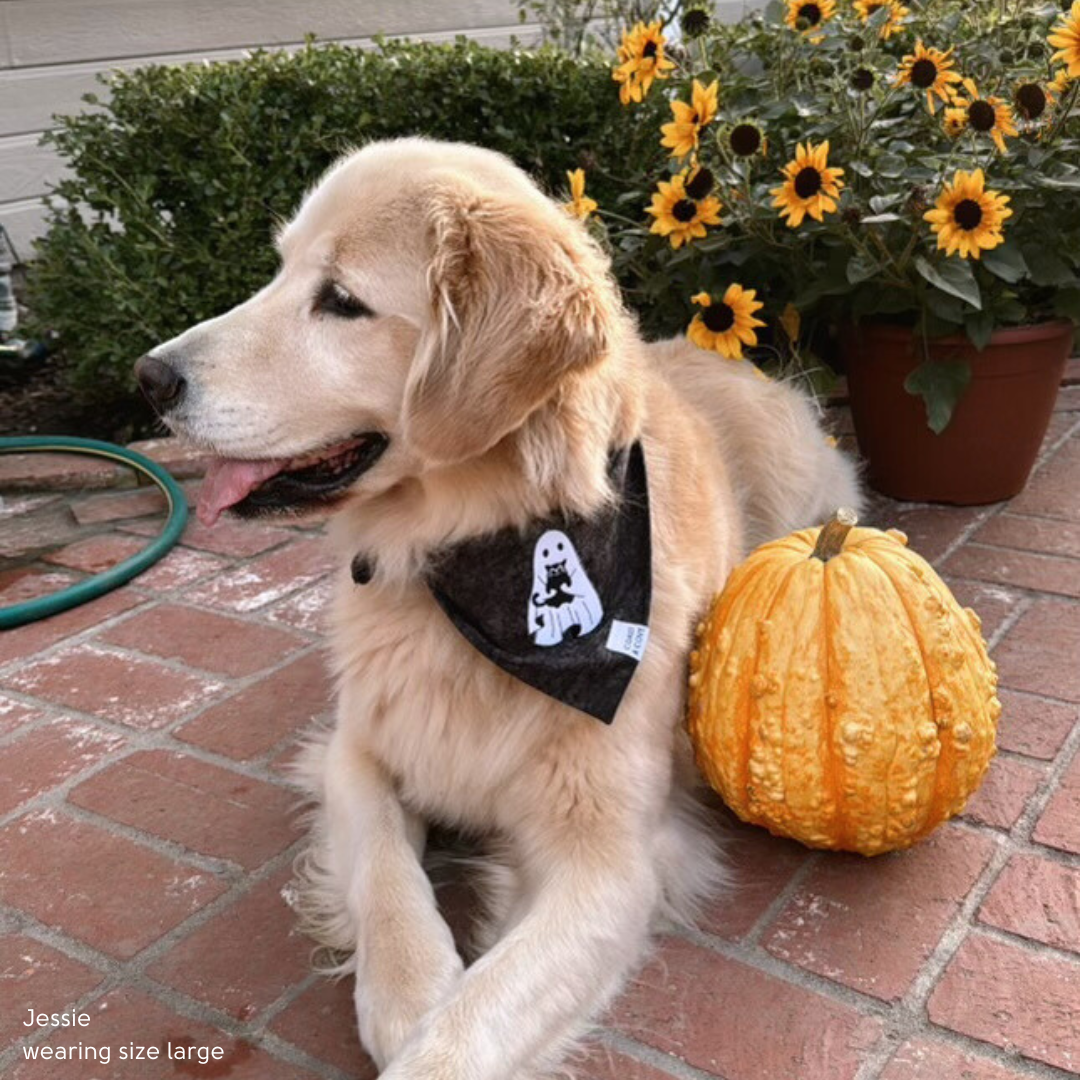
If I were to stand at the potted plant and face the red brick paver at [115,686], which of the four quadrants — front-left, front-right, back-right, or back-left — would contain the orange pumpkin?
front-left

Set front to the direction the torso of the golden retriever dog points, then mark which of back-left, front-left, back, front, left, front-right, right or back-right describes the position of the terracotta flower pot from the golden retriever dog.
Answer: back

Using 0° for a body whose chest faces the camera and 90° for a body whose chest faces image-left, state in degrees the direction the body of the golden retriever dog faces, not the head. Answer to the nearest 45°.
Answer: approximately 45°

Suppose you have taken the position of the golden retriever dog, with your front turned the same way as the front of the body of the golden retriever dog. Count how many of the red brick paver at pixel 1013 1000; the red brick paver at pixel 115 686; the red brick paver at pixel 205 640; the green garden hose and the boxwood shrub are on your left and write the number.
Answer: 1

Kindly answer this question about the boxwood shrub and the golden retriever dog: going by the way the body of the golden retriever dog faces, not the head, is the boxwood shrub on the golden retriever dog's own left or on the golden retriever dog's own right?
on the golden retriever dog's own right

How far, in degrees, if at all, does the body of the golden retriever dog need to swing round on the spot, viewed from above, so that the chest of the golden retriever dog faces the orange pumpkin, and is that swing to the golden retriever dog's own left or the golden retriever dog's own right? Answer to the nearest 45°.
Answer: approximately 135° to the golden retriever dog's own left

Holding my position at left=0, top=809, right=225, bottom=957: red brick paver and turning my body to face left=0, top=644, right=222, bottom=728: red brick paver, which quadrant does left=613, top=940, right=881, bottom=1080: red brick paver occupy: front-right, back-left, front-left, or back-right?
back-right

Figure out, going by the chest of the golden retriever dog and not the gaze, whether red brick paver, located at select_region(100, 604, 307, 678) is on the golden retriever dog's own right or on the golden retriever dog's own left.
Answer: on the golden retriever dog's own right

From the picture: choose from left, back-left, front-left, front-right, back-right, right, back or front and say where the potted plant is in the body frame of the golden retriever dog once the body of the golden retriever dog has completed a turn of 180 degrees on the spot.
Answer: front

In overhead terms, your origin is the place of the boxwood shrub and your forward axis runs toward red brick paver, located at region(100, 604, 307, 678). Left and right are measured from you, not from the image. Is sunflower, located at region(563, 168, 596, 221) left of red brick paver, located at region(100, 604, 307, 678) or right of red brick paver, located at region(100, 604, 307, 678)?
left

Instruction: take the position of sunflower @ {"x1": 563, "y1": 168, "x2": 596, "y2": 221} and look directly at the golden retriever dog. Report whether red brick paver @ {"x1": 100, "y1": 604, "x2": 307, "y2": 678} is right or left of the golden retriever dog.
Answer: right

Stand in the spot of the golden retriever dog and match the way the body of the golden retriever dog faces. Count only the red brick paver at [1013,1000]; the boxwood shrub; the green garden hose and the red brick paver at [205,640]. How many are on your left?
1

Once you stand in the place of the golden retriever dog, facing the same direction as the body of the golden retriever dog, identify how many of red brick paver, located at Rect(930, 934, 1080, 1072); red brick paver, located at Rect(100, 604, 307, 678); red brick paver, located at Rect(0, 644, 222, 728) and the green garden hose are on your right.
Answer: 3

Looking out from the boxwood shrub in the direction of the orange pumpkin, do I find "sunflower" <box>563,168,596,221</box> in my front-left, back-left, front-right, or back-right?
front-left
